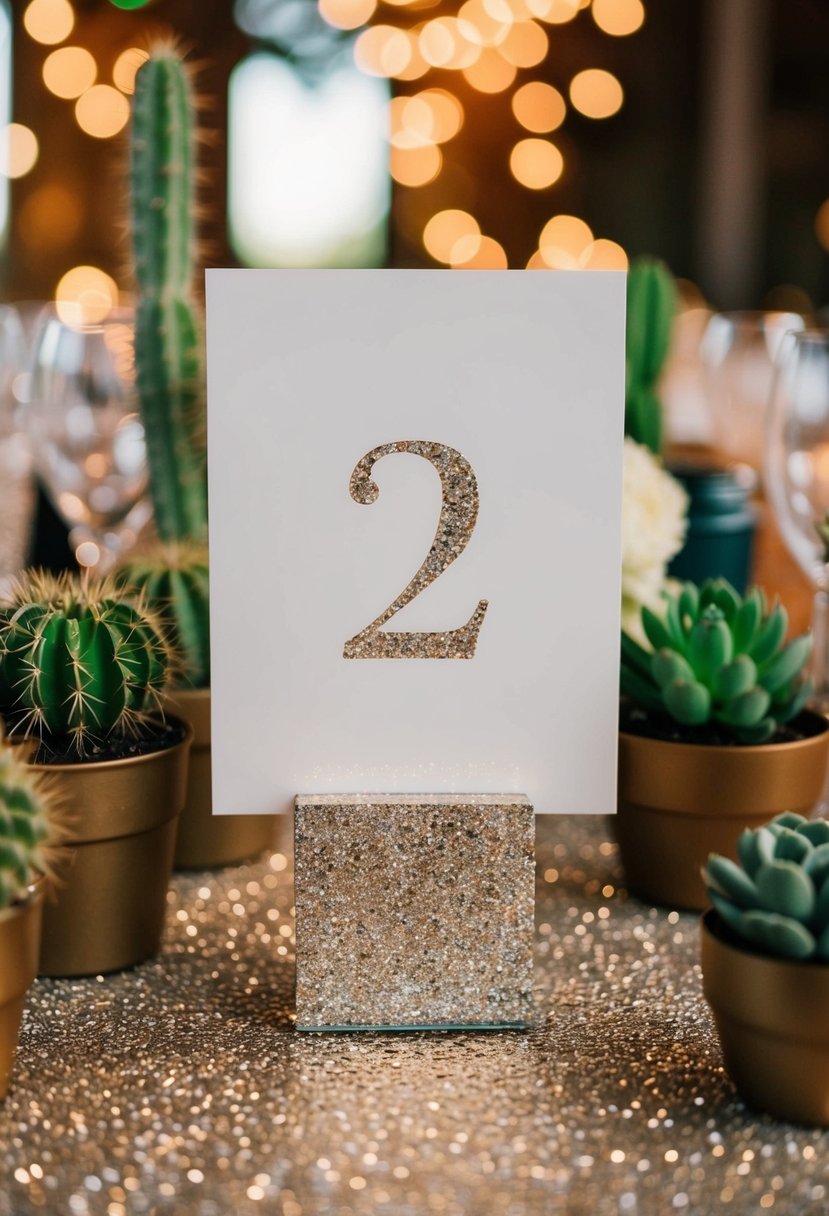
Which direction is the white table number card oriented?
toward the camera

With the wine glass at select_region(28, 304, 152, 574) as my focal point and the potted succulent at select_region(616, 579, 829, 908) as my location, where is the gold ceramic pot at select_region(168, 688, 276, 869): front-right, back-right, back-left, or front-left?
front-left

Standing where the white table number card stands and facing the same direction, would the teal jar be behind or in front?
behind

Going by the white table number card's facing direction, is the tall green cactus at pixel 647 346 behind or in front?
behind

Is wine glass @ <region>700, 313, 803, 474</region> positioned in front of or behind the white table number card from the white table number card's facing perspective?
behind
